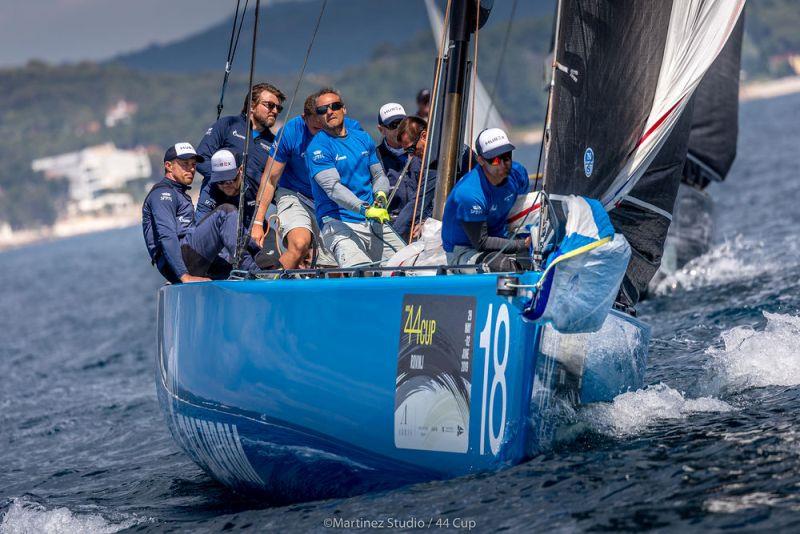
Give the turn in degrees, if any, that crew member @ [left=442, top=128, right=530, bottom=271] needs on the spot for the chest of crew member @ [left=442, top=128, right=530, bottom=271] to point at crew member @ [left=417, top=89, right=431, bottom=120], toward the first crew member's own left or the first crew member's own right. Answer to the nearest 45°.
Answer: approximately 135° to the first crew member's own left

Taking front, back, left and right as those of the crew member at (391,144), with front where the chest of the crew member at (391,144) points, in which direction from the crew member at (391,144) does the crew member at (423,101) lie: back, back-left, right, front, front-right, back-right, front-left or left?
back-left

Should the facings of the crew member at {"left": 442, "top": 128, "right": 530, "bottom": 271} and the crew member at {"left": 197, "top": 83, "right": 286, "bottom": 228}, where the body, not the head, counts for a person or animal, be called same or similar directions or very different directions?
same or similar directions

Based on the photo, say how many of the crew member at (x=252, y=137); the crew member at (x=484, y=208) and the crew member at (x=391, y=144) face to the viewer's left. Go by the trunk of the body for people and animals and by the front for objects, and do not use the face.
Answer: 0

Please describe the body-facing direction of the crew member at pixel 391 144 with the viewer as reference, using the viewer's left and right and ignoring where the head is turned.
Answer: facing the viewer and to the right of the viewer

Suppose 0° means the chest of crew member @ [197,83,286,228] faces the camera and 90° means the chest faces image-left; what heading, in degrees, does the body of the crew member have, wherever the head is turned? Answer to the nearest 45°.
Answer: approximately 315°
